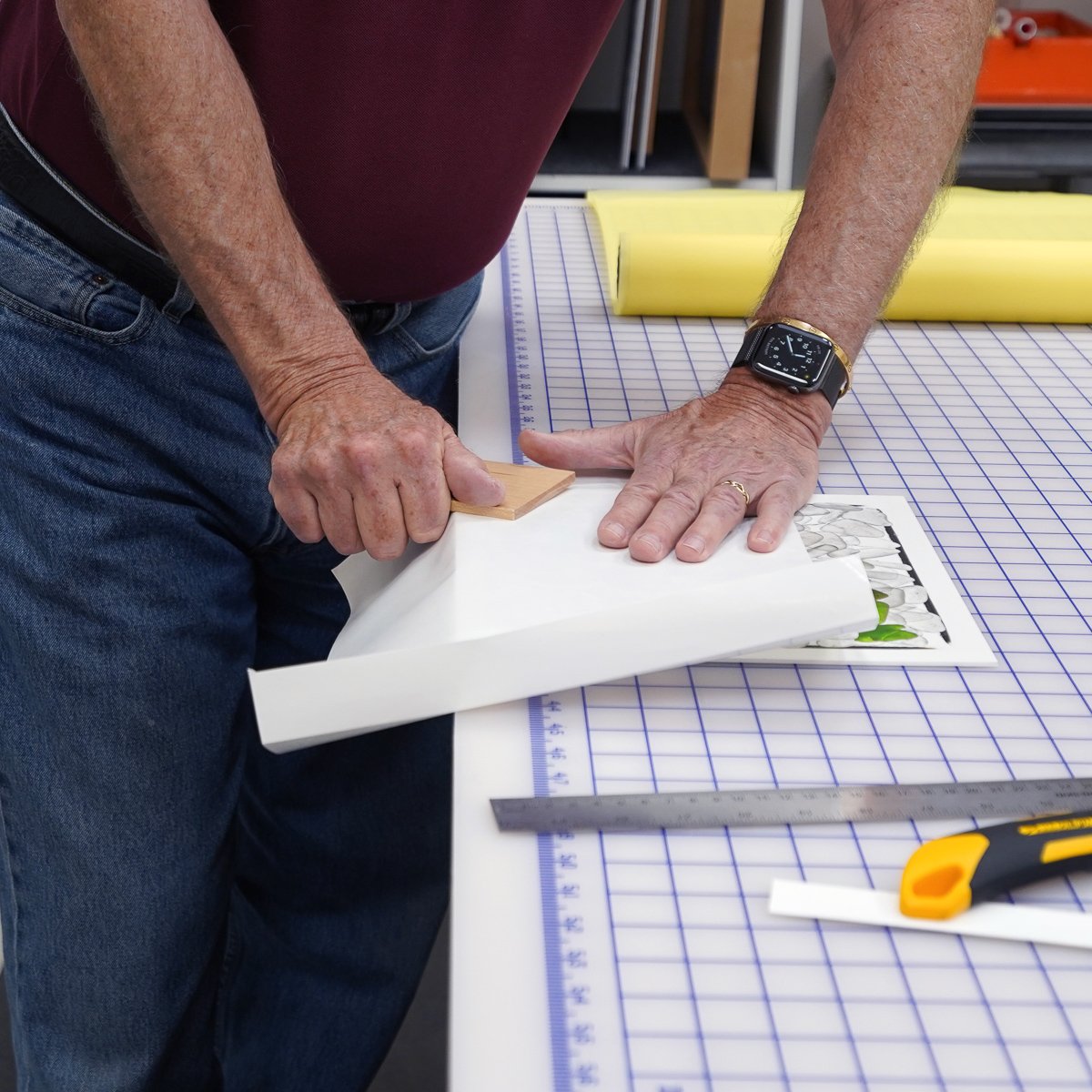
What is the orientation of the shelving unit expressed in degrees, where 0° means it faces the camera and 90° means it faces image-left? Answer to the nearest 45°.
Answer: approximately 0°

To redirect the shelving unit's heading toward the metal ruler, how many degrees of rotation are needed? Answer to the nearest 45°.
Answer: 0° — it already faces it

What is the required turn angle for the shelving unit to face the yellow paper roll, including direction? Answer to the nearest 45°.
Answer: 0° — it already faces it

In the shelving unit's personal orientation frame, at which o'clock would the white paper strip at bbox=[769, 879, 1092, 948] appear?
The white paper strip is roughly at 12 o'clock from the shelving unit.

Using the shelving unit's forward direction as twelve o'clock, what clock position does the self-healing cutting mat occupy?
The self-healing cutting mat is roughly at 12 o'clock from the shelving unit.
